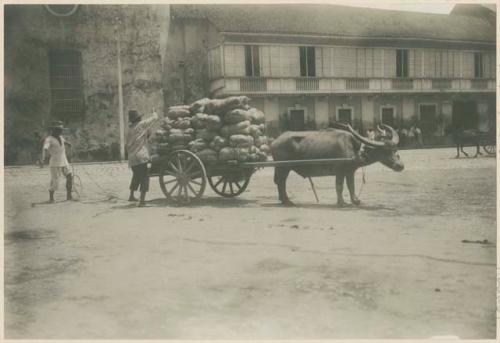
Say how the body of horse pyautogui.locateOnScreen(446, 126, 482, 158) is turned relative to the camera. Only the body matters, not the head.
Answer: to the viewer's left

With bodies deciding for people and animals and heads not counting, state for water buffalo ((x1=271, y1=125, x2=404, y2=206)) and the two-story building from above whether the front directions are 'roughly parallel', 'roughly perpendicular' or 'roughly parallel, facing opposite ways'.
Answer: roughly perpendicular

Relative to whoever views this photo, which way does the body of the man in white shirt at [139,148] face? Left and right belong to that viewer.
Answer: facing away from the viewer and to the right of the viewer

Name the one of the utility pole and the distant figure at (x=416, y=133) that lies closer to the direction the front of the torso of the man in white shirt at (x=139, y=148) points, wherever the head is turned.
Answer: the distant figure

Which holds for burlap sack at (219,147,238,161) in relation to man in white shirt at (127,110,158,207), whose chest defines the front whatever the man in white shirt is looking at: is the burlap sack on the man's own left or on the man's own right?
on the man's own right

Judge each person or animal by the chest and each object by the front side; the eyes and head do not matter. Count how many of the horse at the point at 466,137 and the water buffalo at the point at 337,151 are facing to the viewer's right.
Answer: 1

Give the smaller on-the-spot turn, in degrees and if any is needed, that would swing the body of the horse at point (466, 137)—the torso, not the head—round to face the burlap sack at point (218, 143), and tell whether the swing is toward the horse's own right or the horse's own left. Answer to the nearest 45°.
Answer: approximately 45° to the horse's own left

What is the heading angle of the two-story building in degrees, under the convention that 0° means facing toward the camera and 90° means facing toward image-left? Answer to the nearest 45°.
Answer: approximately 0°

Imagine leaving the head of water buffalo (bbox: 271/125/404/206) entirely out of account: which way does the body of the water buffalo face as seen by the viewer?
to the viewer's right

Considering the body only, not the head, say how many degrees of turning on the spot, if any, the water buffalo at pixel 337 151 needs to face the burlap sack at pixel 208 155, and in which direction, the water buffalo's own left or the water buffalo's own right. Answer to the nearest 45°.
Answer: approximately 180°

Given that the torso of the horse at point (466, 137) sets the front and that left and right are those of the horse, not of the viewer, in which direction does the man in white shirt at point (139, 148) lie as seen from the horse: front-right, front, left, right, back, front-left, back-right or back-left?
front-left

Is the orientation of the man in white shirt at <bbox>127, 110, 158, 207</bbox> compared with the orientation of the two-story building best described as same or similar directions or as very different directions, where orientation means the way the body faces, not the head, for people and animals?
very different directions
